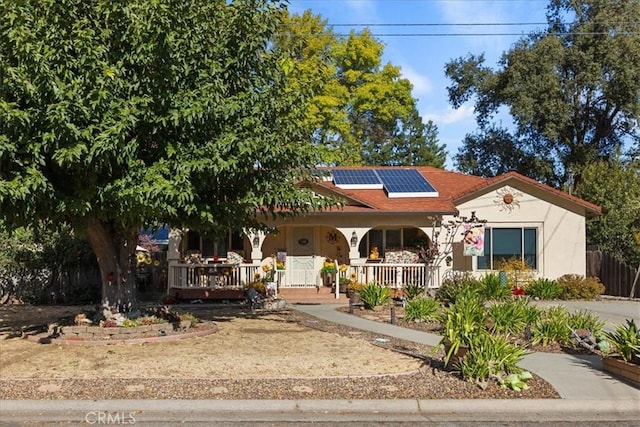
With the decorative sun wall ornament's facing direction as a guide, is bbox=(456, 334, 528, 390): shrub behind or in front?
in front

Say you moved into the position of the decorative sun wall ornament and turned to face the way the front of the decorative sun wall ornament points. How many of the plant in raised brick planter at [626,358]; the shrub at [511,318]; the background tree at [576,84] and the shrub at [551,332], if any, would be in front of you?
3

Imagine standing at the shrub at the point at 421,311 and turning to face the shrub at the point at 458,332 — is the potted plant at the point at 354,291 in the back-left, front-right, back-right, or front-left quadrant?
back-right

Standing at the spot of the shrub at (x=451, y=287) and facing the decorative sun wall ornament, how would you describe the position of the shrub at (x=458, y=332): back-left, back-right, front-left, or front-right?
back-right

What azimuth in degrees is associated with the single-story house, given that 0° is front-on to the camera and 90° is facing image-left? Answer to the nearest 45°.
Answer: approximately 0°

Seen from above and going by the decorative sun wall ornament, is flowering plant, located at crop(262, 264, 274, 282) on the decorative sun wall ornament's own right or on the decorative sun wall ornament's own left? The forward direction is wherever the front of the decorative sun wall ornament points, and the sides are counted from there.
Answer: on the decorative sun wall ornament's own right

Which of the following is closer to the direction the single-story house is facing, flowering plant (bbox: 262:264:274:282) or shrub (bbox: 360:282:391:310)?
the shrub

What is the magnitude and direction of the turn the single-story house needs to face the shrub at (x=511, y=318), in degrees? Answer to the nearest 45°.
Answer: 0° — it already faces it

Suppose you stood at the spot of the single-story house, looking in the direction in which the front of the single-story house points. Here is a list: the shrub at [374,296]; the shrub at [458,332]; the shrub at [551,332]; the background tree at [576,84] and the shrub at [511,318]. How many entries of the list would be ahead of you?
4

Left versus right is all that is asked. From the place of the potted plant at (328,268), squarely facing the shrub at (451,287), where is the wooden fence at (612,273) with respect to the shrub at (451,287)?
left

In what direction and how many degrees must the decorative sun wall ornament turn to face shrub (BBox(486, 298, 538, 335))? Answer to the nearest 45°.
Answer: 0° — it already faces it
